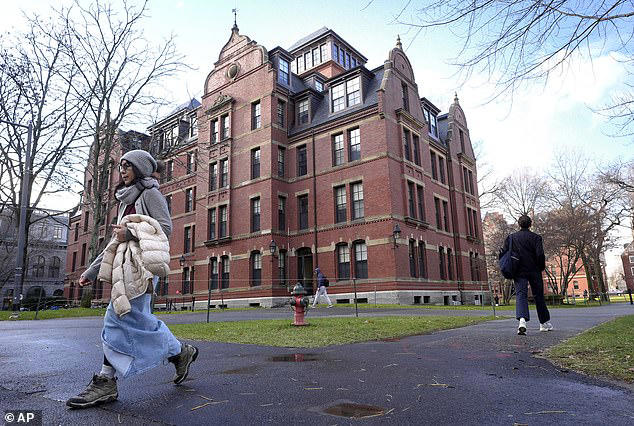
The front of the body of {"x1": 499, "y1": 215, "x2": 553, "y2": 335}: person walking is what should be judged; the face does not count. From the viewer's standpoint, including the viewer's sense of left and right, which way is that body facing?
facing away from the viewer

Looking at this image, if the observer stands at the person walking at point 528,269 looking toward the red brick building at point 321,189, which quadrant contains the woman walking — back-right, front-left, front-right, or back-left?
back-left

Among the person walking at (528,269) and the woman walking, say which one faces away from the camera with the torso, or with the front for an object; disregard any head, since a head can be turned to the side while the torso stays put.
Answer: the person walking

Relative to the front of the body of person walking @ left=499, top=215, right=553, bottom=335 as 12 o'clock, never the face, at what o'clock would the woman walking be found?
The woman walking is roughly at 7 o'clock from the person walking.

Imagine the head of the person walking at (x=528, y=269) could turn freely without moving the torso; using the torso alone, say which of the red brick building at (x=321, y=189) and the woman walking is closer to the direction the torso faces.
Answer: the red brick building

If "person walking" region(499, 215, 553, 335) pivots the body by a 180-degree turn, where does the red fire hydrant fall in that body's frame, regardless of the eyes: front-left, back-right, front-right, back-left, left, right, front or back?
right

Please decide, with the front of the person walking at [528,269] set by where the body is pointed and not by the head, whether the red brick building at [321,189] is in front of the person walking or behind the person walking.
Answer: in front
